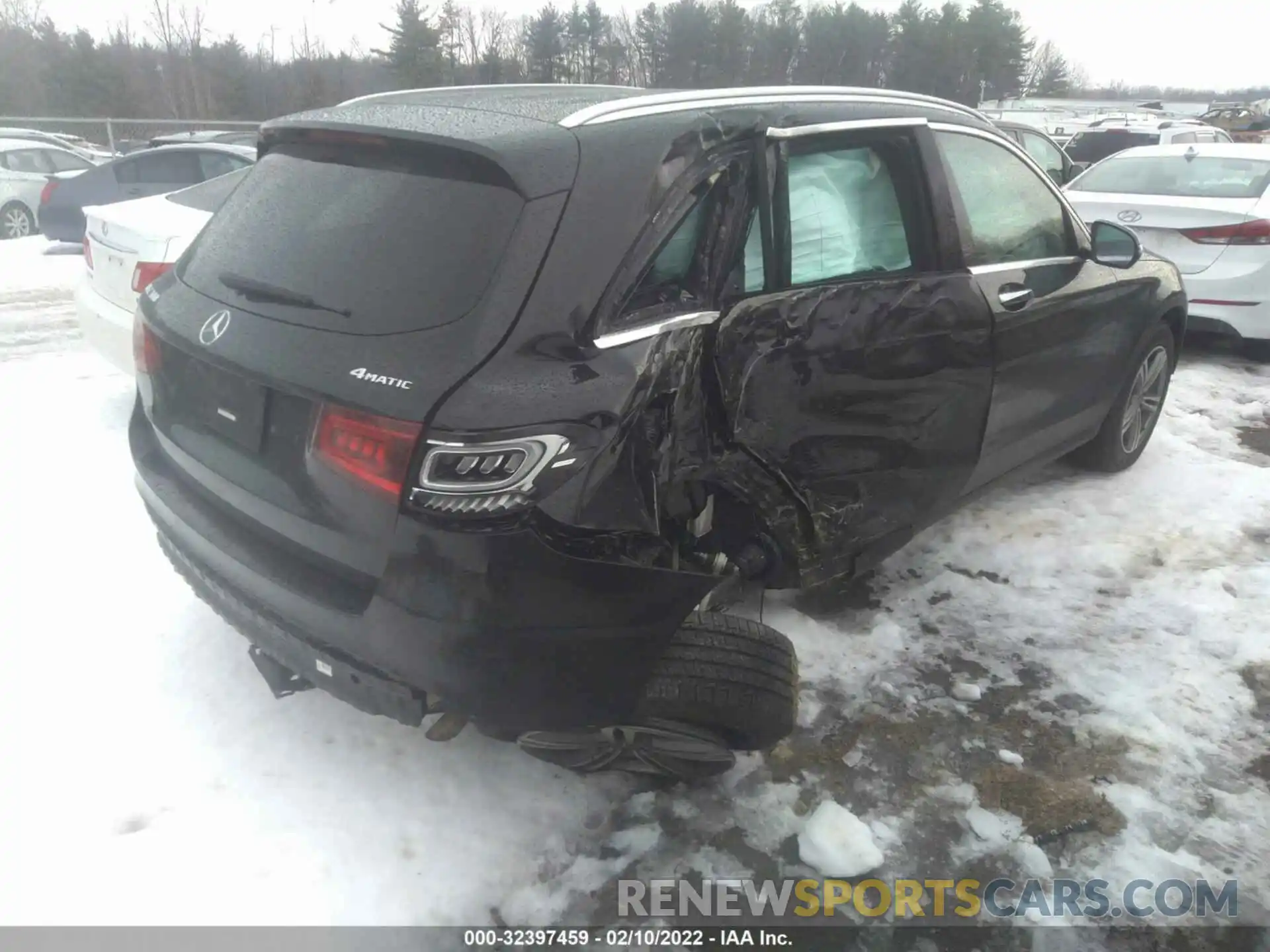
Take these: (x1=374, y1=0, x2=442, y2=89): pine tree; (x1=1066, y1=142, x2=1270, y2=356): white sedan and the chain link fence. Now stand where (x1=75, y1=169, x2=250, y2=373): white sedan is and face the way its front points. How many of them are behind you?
0

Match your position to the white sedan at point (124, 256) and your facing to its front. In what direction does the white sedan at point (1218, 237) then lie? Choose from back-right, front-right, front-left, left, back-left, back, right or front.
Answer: front-right

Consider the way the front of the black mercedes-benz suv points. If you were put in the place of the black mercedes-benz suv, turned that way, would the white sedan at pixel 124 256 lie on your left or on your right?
on your left

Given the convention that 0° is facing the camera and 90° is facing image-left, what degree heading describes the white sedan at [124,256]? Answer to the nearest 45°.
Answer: approximately 225°

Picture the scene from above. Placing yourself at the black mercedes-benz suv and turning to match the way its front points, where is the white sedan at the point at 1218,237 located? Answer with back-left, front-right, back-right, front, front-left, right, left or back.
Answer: front

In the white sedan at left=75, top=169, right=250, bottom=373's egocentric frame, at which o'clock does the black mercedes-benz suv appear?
The black mercedes-benz suv is roughly at 4 o'clock from the white sedan.

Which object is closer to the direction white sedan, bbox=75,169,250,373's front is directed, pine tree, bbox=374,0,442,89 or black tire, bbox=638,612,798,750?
the pine tree

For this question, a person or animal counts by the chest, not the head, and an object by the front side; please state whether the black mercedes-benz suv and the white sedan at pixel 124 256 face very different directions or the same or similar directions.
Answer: same or similar directions

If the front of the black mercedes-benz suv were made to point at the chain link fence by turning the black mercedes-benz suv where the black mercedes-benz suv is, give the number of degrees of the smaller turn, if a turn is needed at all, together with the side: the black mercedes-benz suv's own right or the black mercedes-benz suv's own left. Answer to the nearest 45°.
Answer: approximately 90° to the black mercedes-benz suv's own left

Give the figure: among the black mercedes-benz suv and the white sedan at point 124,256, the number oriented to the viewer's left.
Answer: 0

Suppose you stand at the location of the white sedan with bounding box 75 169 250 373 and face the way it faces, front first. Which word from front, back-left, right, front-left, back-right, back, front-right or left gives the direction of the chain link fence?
front-left

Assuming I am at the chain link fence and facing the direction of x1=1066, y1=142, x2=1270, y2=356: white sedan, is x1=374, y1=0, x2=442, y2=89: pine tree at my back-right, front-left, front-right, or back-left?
back-left

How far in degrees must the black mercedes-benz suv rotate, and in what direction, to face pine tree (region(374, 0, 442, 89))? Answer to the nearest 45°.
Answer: approximately 45° to its left

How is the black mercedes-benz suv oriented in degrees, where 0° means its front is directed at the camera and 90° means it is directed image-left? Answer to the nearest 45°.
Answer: approximately 225°

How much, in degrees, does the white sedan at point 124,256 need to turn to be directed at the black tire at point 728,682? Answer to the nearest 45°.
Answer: approximately 135° to its right
